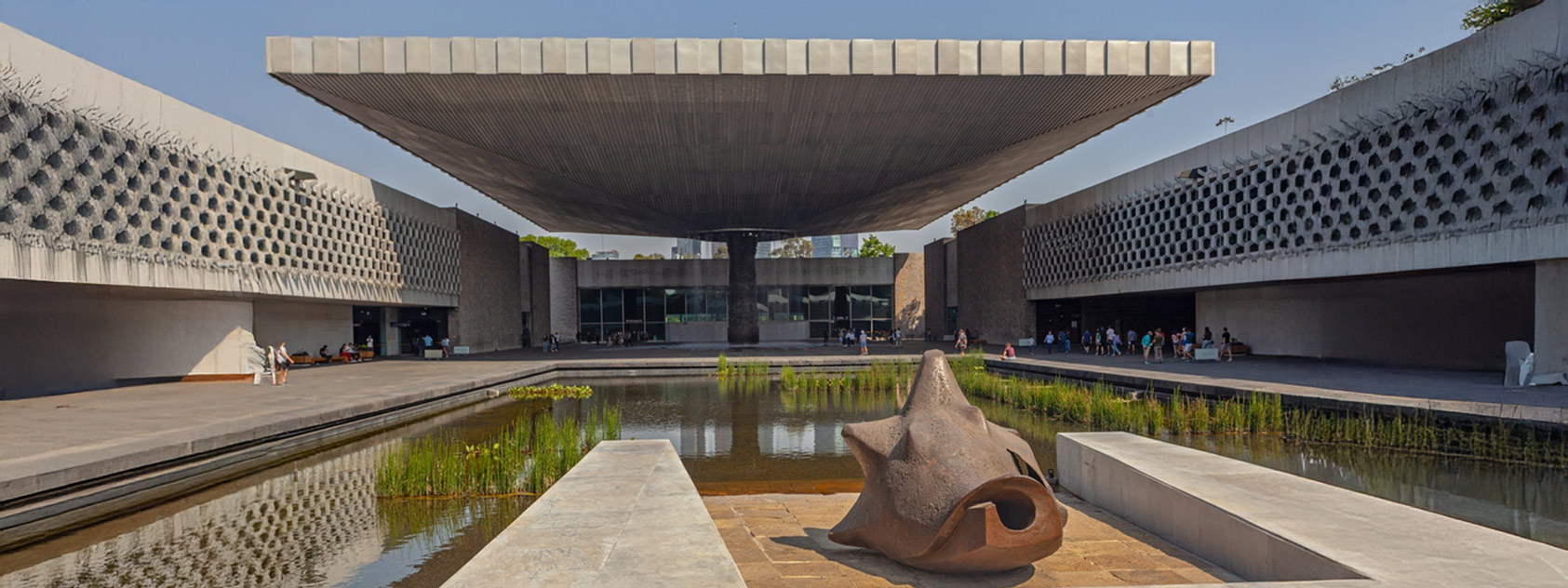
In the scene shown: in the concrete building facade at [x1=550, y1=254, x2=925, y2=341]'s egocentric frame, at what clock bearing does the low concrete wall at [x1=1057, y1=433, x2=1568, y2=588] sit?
The low concrete wall is roughly at 12 o'clock from the concrete building facade.

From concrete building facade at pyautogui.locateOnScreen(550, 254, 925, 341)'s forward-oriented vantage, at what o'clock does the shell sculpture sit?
The shell sculpture is roughly at 12 o'clock from the concrete building facade.

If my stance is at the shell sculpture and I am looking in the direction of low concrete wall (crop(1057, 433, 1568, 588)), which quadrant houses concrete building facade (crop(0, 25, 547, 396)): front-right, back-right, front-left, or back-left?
back-left

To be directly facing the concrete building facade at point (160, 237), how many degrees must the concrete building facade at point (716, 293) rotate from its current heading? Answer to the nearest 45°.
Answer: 0° — it already faces it

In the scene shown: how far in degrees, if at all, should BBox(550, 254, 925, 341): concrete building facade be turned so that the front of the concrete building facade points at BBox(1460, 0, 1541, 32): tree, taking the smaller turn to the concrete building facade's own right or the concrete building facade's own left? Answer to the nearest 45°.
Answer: approximately 45° to the concrete building facade's own left

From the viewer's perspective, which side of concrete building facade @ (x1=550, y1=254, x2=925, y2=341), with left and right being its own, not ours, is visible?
front

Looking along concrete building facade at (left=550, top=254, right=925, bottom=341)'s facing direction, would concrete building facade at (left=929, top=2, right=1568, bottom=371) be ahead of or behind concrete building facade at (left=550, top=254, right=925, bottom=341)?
ahead

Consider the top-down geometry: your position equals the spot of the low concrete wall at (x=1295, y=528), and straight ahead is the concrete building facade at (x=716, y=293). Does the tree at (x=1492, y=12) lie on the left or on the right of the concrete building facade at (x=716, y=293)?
right
